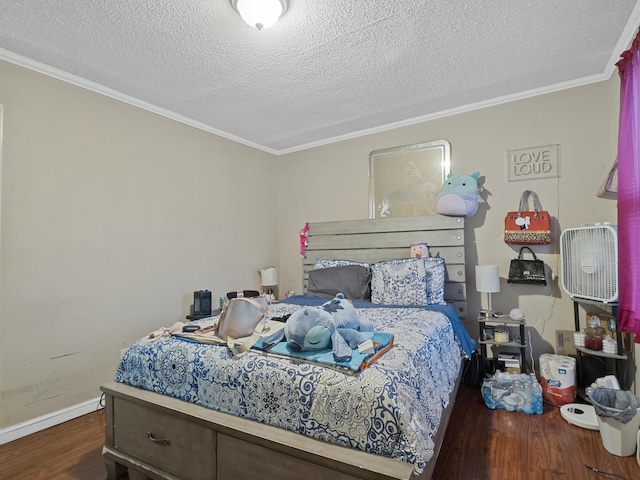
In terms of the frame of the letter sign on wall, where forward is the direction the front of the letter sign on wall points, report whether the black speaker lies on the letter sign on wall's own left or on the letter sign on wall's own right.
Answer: on the letter sign on wall's own right

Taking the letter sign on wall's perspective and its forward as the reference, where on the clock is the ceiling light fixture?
The ceiling light fixture is roughly at 1 o'clock from the letter sign on wall.

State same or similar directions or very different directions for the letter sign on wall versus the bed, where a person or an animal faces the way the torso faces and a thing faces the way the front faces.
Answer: same or similar directions

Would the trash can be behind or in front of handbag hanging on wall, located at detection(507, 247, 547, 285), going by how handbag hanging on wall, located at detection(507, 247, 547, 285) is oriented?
in front

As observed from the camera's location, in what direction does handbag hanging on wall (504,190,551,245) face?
facing the viewer

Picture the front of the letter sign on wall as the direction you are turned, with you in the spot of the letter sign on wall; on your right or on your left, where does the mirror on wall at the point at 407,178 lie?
on your right

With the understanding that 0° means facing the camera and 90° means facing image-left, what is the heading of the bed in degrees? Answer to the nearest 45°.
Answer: approximately 45°

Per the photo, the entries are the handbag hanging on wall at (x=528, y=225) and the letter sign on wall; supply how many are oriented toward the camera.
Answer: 2

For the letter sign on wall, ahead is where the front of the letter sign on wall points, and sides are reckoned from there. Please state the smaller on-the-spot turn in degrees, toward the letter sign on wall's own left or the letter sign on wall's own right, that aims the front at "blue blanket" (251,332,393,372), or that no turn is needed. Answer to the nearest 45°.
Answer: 0° — it already faces it

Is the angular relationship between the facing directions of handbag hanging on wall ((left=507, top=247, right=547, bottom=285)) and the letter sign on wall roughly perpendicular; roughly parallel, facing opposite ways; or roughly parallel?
roughly parallel

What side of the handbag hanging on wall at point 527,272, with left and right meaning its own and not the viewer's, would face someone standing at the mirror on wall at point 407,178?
right

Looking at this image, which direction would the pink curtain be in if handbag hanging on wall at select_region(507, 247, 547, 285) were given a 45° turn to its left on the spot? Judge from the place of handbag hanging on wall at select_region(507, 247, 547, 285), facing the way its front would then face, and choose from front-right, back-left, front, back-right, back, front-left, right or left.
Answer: front

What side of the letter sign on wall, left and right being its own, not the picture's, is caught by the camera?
front

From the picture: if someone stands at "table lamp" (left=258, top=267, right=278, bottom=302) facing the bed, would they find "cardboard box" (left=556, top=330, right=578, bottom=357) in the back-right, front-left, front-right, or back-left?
front-left

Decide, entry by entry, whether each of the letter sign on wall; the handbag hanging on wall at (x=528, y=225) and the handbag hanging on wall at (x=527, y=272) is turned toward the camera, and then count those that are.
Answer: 3

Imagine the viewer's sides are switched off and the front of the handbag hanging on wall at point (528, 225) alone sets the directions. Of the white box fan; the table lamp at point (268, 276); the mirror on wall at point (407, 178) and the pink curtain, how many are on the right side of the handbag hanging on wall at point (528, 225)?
2

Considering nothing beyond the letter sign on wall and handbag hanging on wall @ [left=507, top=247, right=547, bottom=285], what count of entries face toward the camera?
2

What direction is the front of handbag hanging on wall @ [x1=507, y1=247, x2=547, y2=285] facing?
toward the camera
